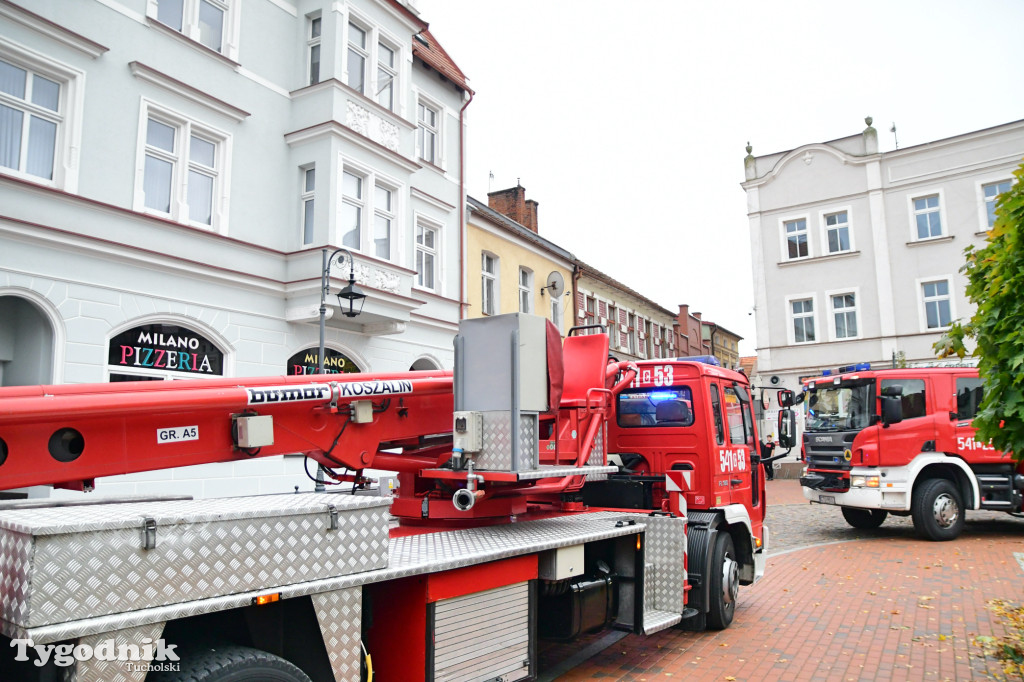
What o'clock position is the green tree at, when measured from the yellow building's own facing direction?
The green tree is roughly at 1 o'clock from the yellow building.

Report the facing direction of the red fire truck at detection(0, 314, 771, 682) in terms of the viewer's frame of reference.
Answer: facing away from the viewer and to the right of the viewer

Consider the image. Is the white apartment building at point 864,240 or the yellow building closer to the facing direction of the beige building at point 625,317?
the white apartment building

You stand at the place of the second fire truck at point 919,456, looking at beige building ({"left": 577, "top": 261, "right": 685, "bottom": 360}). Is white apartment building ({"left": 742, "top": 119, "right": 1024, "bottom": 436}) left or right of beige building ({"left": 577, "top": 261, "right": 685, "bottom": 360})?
right

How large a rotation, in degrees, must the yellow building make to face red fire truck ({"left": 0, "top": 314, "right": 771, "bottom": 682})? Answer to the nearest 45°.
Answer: approximately 45° to its right

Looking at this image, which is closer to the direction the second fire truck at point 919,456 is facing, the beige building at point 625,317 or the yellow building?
the yellow building

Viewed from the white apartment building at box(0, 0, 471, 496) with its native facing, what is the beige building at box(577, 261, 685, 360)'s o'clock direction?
The beige building is roughly at 9 o'clock from the white apartment building.

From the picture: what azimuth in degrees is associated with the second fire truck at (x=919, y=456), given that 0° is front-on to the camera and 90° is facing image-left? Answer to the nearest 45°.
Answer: approximately 45°

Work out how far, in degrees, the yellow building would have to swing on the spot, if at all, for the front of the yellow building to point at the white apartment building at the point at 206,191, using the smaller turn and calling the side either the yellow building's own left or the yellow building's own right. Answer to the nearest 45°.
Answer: approximately 90° to the yellow building's own right

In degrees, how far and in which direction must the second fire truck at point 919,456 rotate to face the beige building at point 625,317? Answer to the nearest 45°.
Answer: approximately 90° to its right
